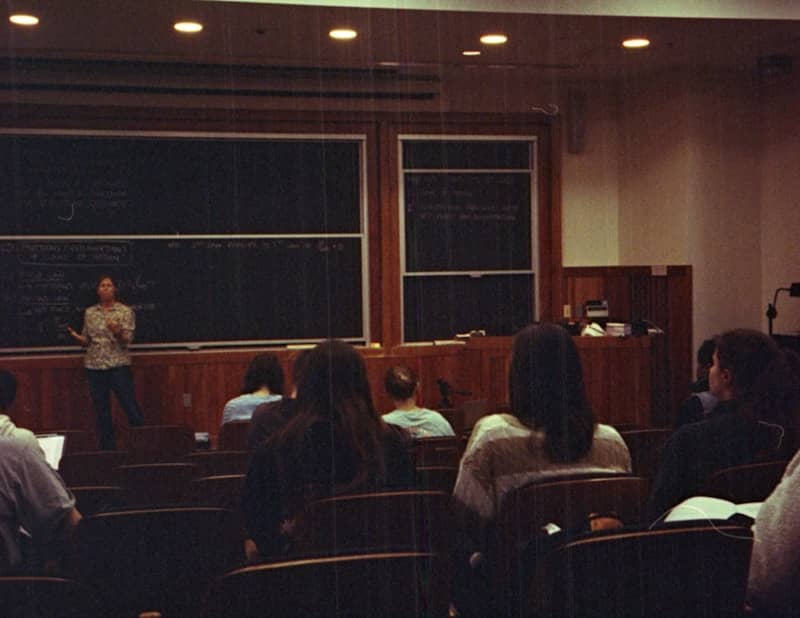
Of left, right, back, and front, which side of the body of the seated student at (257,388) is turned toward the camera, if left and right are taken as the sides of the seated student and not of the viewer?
back

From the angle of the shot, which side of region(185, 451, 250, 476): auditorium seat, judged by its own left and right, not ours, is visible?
back

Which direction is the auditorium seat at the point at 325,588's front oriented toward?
away from the camera

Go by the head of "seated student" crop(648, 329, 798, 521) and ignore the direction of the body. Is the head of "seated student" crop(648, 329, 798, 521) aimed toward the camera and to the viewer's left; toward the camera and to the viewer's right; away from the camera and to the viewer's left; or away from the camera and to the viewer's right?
away from the camera and to the viewer's left

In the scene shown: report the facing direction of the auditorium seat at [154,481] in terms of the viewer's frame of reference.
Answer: facing away from the viewer

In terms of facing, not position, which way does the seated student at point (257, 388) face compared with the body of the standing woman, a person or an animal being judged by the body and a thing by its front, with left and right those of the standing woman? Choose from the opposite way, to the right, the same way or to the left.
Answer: the opposite way

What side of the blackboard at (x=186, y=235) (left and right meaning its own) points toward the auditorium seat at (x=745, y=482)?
front

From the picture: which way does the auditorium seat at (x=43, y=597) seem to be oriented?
away from the camera

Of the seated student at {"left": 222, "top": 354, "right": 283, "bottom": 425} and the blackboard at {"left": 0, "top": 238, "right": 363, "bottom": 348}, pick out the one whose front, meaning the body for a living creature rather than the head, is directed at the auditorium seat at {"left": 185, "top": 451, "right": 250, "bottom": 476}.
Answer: the blackboard

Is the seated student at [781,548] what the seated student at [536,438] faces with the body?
no

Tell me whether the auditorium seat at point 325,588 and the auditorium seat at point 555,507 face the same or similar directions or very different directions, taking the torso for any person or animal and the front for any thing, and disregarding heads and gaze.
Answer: same or similar directions

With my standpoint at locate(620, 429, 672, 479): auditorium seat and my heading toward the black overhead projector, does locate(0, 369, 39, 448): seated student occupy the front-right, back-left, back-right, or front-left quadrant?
back-left

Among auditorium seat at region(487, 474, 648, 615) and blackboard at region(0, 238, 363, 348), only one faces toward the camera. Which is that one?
the blackboard

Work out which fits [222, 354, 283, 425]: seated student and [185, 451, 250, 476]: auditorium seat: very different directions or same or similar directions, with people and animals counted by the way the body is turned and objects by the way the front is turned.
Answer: same or similar directions

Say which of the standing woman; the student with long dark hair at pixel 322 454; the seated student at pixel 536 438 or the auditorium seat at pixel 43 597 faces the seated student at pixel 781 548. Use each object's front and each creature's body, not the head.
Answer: the standing woman

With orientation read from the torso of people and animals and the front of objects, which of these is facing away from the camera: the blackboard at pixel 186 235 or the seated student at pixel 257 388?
the seated student

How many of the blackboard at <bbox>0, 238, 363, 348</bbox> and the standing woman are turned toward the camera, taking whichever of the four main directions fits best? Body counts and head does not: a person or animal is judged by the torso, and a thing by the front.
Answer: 2

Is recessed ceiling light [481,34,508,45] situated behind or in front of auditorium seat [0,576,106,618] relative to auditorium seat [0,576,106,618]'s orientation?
in front

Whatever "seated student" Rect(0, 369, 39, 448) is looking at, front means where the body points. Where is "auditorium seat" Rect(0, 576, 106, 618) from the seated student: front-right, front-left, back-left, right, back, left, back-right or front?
back

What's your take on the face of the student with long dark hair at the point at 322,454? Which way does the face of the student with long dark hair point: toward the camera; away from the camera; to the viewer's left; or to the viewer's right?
away from the camera

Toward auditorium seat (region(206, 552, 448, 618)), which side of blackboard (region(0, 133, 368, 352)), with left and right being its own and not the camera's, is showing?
front

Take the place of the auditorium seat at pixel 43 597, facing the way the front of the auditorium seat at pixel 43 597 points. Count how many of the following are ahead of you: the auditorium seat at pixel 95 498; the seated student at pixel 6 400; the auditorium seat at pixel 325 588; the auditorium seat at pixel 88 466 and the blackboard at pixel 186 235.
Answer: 4

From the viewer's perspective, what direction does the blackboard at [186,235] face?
toward the camera
